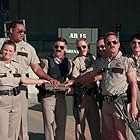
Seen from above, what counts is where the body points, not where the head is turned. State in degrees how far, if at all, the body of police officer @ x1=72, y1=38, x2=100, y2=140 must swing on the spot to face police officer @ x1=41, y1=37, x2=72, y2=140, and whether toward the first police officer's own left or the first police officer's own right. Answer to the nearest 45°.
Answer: approximately 45° to the first police officer's own right

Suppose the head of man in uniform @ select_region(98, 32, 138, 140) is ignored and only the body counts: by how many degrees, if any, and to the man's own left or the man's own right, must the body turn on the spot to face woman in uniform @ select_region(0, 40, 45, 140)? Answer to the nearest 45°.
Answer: approximately 45° to the man's own right

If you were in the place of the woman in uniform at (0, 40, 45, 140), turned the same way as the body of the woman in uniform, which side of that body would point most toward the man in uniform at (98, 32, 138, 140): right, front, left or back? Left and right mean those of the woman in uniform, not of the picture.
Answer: left

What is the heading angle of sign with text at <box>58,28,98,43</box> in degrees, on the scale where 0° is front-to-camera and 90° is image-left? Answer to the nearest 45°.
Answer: approximately 0°

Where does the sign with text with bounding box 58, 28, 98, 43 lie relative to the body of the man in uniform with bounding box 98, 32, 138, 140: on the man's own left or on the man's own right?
on the man's own right

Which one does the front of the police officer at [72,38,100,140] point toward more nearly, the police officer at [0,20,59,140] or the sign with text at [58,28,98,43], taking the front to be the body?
the police officer

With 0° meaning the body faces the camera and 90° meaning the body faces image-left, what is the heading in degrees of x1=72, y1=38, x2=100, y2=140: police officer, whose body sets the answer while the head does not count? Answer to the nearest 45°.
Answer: approximately 45°

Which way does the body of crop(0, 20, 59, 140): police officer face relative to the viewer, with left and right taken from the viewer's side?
facing the viewer and to the right of the viewer

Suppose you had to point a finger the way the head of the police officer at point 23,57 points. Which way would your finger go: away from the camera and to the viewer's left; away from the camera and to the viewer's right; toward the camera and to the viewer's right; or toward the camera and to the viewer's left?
toward the camera and to the viewer's right

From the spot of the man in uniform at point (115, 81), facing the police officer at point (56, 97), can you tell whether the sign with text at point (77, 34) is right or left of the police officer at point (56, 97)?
right

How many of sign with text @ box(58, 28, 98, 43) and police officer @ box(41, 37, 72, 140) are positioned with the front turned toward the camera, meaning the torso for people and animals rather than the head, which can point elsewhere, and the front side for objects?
2

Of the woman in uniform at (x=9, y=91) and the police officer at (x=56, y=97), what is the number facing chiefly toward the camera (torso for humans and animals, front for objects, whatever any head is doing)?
2
